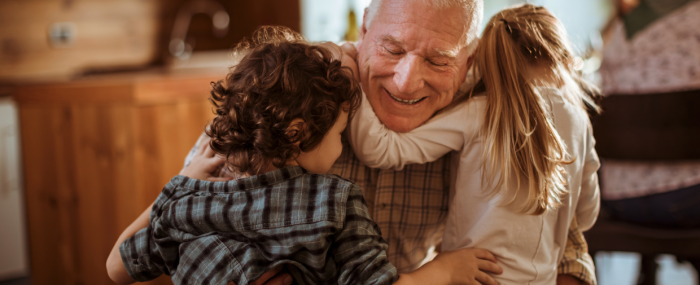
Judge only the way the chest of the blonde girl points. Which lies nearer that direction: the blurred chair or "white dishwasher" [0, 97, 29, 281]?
the white dishwasher

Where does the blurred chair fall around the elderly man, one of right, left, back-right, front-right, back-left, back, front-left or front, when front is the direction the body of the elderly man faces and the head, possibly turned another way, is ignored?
back-left

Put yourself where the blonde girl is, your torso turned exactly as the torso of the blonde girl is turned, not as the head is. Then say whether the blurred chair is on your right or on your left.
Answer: on your right

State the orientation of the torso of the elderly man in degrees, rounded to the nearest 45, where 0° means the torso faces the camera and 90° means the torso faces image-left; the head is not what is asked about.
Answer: approximately 0°

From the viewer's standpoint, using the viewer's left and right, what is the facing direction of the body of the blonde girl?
facing away from the viewer and to the left of the viewer

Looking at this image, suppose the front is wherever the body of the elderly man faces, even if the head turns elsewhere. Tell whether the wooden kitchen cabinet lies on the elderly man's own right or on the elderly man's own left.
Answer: on the elderly man's own right

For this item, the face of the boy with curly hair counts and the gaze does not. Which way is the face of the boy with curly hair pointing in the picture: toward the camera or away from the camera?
away from the camera

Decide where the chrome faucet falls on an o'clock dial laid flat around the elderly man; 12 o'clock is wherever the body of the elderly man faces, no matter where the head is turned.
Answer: The chrome faucet is roughly at 5 o'clock from the elderly man.
